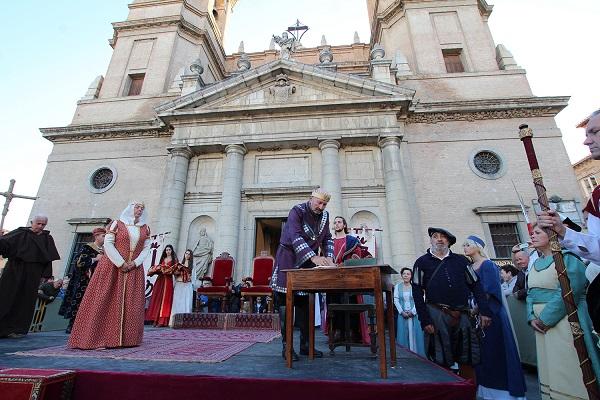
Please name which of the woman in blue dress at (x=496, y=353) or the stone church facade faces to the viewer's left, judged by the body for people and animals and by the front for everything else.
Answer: the woman in blue dress

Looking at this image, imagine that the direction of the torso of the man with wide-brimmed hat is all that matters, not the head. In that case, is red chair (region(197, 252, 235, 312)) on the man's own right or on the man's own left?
on the man's own right

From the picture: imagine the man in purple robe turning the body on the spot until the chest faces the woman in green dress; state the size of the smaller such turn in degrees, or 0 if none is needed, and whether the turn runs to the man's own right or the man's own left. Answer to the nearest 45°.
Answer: approximately 45° to the man's own left

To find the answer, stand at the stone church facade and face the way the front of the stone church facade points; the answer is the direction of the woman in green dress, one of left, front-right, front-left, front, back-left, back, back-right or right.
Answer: front

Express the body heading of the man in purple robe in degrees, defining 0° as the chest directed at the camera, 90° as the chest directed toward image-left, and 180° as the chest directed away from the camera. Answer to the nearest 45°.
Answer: approximately 315°

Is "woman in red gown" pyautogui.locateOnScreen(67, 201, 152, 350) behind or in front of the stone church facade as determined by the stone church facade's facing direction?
in front

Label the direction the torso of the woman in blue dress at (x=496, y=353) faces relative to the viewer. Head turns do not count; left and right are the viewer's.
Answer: facing to the left of the viewer

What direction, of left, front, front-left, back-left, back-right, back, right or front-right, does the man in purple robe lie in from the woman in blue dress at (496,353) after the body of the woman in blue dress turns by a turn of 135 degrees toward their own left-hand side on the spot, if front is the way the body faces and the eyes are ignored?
right

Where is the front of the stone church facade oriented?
toward the camera

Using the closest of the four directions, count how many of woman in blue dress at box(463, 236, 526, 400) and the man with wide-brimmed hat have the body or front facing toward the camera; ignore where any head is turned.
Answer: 1

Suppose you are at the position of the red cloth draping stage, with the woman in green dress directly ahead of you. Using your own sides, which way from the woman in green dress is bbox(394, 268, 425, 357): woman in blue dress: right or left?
left

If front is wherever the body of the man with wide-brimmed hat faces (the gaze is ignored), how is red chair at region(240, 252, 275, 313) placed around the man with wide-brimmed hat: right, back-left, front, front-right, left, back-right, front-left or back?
back-right

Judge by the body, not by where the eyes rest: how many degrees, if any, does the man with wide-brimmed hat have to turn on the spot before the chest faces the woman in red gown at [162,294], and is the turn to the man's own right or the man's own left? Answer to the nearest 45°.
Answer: approximately 90° to the man's own right

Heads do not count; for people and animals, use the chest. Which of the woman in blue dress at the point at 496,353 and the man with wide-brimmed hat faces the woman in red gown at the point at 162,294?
the woman in blue dress

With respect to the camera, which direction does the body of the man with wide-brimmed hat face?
toward the camera
